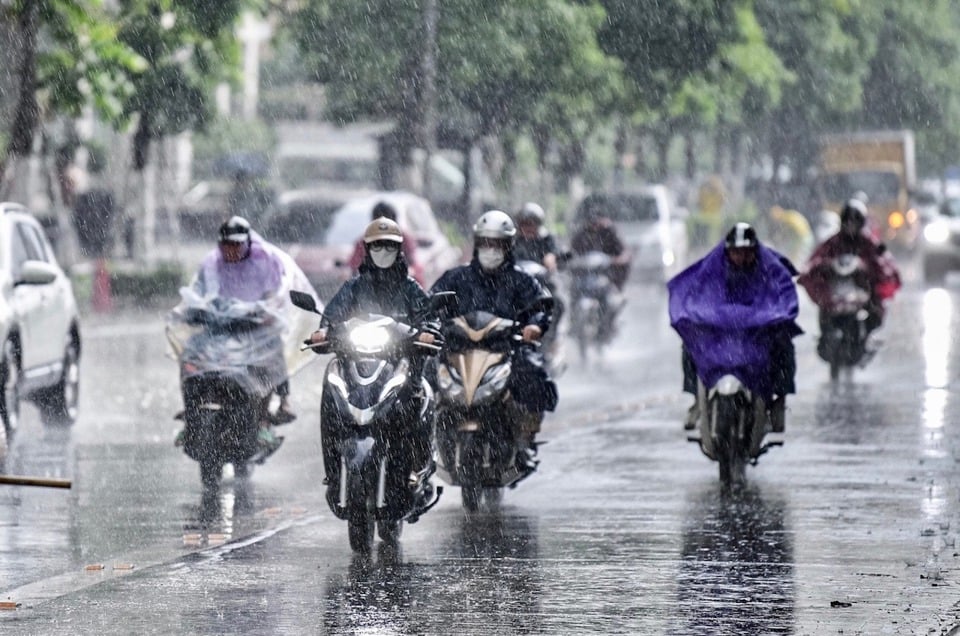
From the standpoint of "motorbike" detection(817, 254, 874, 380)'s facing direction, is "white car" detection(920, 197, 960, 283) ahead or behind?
behind

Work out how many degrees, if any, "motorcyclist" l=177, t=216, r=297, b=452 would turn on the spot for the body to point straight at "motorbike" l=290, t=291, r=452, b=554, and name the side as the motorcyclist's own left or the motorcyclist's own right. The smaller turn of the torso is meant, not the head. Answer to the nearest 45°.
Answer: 0° — they already face it

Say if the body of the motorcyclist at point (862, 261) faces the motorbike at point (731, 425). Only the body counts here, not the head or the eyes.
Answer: yes

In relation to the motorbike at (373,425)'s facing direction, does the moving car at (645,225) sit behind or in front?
behind

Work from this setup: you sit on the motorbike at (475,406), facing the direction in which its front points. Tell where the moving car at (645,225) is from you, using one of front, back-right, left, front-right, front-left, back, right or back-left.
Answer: back
